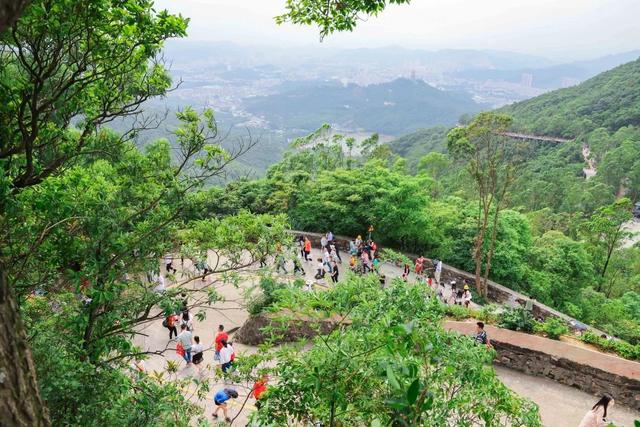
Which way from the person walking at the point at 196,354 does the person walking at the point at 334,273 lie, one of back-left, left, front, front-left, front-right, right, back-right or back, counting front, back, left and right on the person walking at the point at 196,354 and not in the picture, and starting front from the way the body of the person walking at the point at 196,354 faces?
front-right

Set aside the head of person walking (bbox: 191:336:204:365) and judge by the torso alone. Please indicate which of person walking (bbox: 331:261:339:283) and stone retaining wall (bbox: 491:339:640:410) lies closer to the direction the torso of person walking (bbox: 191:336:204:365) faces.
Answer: the person walking

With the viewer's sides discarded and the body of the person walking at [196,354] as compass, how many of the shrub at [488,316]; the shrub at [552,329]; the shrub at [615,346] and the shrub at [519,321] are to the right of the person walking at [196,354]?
4

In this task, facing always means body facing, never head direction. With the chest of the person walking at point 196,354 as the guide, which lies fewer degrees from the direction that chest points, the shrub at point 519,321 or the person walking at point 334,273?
the person walking

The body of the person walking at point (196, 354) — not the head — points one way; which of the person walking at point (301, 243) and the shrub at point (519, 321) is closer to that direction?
the person walking

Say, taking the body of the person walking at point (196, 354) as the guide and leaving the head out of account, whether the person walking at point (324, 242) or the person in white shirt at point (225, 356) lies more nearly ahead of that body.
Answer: the person walking

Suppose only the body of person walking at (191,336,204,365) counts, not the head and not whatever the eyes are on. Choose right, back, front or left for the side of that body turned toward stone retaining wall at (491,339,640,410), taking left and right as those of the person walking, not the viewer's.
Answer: right

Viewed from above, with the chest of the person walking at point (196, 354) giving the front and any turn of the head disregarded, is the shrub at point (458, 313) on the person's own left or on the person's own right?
on the person's own right

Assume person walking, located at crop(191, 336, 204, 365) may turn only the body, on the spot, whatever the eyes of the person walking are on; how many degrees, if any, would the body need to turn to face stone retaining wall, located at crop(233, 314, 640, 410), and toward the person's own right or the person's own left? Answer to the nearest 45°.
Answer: approximately 90° to the person's own right

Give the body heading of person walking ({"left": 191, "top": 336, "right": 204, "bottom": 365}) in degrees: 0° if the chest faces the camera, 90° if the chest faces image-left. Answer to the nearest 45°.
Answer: approximately 180°

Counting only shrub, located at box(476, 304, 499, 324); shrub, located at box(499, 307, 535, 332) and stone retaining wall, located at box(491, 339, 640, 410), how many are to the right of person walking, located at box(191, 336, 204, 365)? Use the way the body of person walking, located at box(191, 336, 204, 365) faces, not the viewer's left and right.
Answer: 3

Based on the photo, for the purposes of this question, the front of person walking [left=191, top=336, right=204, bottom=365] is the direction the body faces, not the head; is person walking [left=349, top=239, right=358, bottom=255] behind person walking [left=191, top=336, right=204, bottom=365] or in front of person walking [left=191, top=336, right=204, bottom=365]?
in front

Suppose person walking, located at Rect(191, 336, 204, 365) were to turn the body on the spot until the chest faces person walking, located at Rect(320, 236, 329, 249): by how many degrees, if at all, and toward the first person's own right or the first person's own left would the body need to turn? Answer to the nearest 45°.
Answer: approximately 45° to the first person's own right
